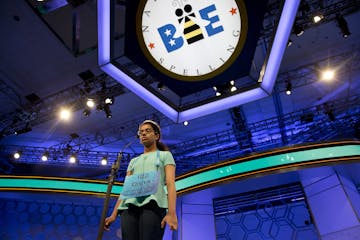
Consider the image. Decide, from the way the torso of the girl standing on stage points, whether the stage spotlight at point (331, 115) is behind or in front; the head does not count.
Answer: behind

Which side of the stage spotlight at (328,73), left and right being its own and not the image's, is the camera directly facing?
front

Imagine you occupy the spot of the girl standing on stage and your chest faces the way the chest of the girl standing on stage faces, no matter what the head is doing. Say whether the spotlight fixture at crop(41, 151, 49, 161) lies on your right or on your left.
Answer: on your right

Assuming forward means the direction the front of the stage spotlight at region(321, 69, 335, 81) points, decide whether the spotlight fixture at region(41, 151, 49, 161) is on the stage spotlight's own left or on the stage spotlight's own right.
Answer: on the stage spotlight's own right

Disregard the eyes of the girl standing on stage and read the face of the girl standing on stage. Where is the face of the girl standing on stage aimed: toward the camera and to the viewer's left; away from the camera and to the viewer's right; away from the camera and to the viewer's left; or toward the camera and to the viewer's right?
toward the camera and to the viewer's left

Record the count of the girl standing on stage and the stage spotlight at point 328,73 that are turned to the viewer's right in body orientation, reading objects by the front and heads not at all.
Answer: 0

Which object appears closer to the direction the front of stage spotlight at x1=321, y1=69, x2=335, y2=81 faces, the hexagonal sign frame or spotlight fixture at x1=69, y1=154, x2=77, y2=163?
the hexagonal sign frame

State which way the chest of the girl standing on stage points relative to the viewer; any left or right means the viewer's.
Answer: facing the viewer and to the left of the viewer
